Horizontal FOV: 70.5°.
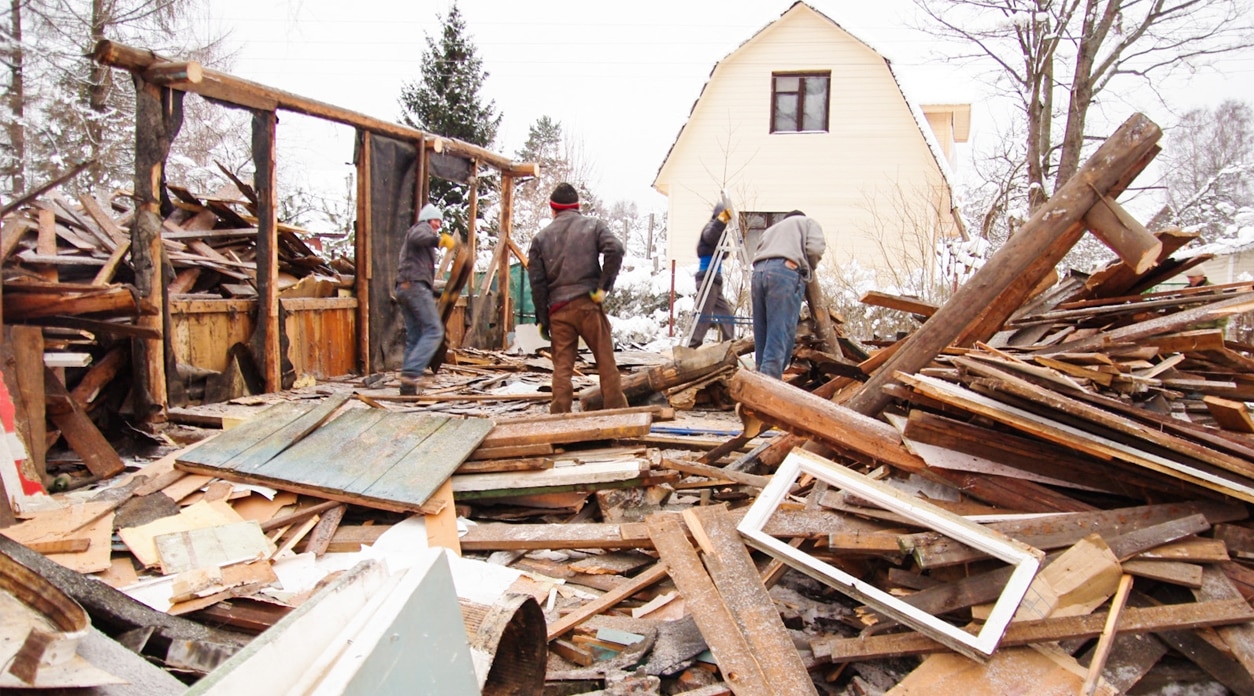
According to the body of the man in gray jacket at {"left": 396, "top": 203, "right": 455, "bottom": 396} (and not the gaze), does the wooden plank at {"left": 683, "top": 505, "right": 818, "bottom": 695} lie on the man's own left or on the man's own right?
on the man's own right

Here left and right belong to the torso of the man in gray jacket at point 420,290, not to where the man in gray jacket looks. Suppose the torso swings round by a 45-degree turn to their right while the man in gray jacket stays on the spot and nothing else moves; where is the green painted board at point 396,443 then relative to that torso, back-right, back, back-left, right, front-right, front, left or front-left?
front-right

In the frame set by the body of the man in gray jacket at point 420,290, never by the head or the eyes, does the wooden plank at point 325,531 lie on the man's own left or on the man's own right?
on the man's own right

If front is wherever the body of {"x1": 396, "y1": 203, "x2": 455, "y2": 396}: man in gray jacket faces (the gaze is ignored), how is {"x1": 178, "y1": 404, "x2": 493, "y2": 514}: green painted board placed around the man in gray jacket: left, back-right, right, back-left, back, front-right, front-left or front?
right

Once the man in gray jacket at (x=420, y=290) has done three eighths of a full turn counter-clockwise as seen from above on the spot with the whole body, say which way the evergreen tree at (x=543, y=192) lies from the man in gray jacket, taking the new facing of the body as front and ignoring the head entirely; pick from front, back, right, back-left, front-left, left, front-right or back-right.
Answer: front-right

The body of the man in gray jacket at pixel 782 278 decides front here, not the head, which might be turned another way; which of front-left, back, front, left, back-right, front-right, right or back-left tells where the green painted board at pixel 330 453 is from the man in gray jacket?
back

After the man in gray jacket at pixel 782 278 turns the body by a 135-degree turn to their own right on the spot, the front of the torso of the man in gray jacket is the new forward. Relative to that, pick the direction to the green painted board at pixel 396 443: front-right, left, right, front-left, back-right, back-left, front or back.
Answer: front-right

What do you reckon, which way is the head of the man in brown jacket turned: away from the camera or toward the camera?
away from the camera

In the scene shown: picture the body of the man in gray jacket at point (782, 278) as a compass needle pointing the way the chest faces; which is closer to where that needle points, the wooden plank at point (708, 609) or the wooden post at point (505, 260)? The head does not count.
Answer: the wooden post

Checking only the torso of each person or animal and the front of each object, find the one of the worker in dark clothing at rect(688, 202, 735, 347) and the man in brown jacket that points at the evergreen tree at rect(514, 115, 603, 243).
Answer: the man in brown jacket

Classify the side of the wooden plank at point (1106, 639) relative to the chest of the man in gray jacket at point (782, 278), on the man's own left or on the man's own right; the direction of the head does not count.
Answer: on the man's own right

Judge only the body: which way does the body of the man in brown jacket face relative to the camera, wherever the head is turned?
away from the camera

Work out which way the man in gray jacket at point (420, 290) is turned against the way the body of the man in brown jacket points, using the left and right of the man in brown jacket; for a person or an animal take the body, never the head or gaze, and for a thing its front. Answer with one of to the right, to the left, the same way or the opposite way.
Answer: to the right

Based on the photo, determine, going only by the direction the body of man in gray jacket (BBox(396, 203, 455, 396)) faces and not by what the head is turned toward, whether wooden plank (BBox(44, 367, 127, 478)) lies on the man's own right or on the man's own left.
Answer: on the man's own right

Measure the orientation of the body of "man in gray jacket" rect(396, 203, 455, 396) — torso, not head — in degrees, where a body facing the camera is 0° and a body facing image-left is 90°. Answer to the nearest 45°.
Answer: approximately 270°
